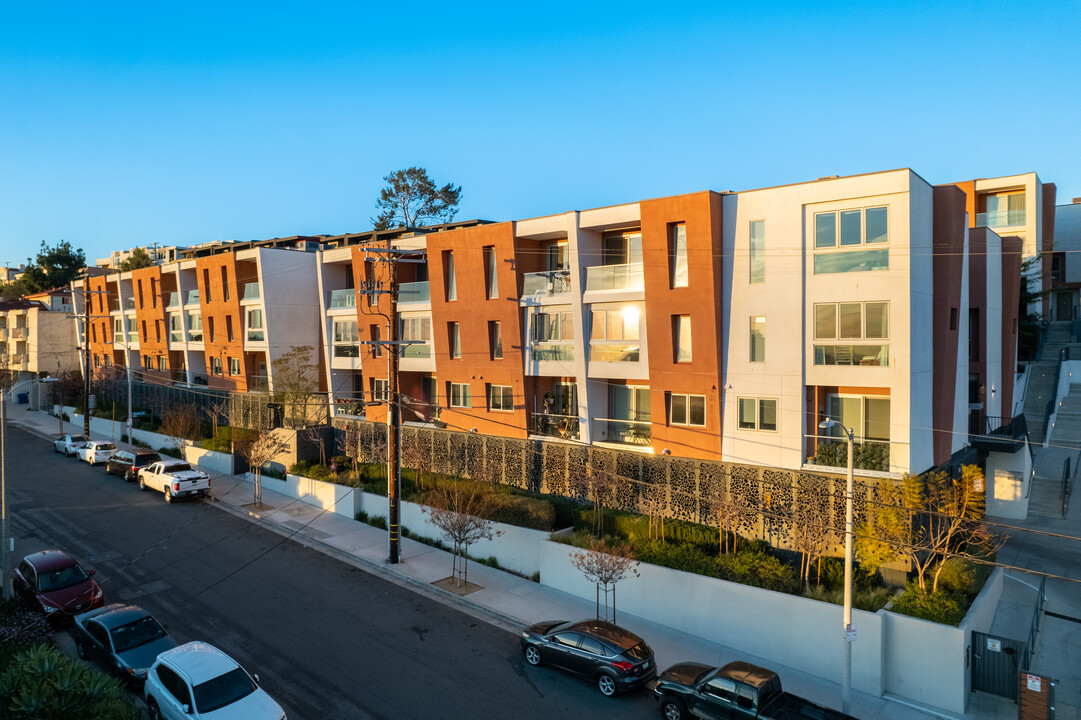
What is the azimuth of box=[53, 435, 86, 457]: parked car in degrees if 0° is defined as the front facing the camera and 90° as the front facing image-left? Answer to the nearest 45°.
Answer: approximately 135°

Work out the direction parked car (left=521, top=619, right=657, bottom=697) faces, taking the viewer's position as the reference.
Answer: facing away from the viewer and to the left of the viewer

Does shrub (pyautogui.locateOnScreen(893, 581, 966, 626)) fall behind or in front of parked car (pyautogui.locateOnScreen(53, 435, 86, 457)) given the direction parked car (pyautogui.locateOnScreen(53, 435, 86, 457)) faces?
behind

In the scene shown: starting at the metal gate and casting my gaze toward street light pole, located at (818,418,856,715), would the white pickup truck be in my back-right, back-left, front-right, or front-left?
front-right

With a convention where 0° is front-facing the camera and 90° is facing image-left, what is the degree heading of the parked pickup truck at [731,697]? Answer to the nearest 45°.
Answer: approximately 135°

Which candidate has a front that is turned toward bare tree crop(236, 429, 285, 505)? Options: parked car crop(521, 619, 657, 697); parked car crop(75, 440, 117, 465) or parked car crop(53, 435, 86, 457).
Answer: parked car crop(521, 619, 657, 697)

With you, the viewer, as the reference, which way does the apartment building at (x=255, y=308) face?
facing the viewer and to the left of the viewer

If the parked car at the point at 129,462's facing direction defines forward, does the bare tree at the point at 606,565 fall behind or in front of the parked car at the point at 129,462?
behind

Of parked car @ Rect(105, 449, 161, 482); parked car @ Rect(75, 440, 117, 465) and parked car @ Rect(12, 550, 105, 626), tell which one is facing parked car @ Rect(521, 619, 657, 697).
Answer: parked car @ Rect(12, 550, 105, 626)

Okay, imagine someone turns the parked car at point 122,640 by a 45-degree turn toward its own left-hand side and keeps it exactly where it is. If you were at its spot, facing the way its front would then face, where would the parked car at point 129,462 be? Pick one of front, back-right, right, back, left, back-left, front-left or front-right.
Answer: left

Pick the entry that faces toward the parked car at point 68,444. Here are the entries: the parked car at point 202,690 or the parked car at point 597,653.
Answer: the parked car at point 597,653

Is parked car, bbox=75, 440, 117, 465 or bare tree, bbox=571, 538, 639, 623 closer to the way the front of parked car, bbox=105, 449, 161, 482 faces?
the parked car

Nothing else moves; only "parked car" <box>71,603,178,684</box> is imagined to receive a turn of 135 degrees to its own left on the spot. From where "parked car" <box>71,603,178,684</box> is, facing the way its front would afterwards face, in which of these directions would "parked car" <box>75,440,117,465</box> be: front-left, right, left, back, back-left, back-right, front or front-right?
front

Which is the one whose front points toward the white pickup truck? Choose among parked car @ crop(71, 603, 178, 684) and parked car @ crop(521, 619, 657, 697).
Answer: parked car @ crop(521, 619, 657, 697)

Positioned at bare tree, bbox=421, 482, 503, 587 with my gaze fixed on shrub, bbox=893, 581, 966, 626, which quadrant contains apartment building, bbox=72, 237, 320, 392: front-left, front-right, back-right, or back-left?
back-left

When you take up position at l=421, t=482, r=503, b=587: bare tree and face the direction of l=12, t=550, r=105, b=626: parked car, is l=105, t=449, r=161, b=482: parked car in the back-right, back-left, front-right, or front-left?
front-right

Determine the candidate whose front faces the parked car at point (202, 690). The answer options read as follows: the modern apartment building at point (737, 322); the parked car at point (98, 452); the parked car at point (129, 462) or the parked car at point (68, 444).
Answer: the modern apartment building

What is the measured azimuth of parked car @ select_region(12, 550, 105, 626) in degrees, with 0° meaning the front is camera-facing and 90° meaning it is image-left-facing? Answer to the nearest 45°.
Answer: approximately 315°

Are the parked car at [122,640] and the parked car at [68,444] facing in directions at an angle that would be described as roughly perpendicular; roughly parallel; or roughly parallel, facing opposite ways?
roughly parallel, facing opposite ways
